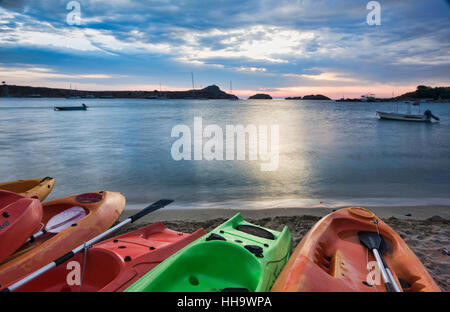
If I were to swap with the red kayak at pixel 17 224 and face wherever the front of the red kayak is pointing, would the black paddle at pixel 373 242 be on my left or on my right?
on my right

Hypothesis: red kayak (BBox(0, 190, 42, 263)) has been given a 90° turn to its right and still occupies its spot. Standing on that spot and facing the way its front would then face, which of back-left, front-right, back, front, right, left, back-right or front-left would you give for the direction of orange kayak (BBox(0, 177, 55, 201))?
back-left

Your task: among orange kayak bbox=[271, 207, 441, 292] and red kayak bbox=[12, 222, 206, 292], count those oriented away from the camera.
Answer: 1

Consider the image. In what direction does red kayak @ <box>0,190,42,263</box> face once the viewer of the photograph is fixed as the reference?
facing away from the viewer and to the right of the viewer

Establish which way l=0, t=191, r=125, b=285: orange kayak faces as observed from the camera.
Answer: facing away from the viewer and to the right of the viewer

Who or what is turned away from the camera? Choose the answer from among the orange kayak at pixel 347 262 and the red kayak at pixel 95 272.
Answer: the orange kayak

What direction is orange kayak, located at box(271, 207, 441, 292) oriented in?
away from the camera

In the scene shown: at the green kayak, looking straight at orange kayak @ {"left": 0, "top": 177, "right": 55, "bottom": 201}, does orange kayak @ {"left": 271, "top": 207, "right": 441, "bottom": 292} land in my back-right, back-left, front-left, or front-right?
back-right

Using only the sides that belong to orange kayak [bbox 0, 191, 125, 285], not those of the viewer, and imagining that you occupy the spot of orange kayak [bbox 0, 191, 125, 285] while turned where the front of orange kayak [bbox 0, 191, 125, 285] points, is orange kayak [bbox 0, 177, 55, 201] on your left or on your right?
on your left
